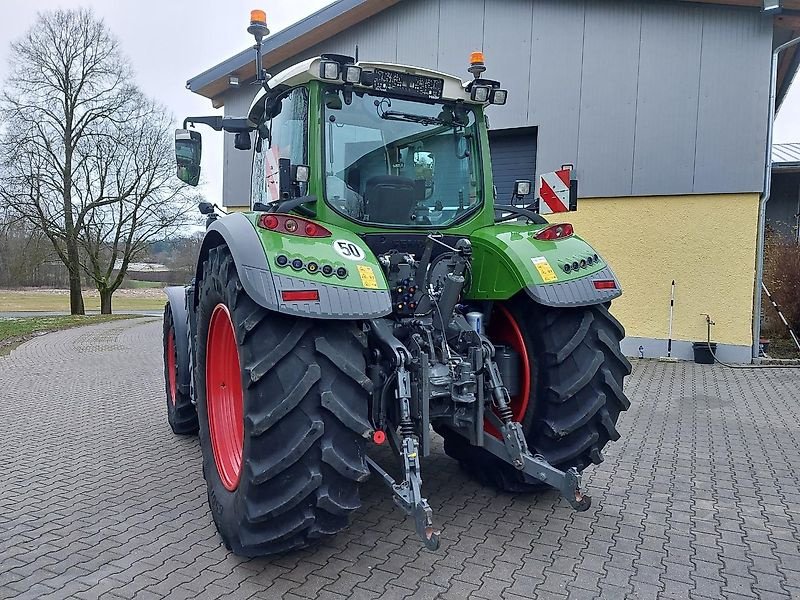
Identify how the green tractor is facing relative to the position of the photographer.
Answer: facing away from the viewer and to the left of the viewer

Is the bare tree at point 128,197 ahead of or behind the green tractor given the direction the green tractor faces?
ahead
